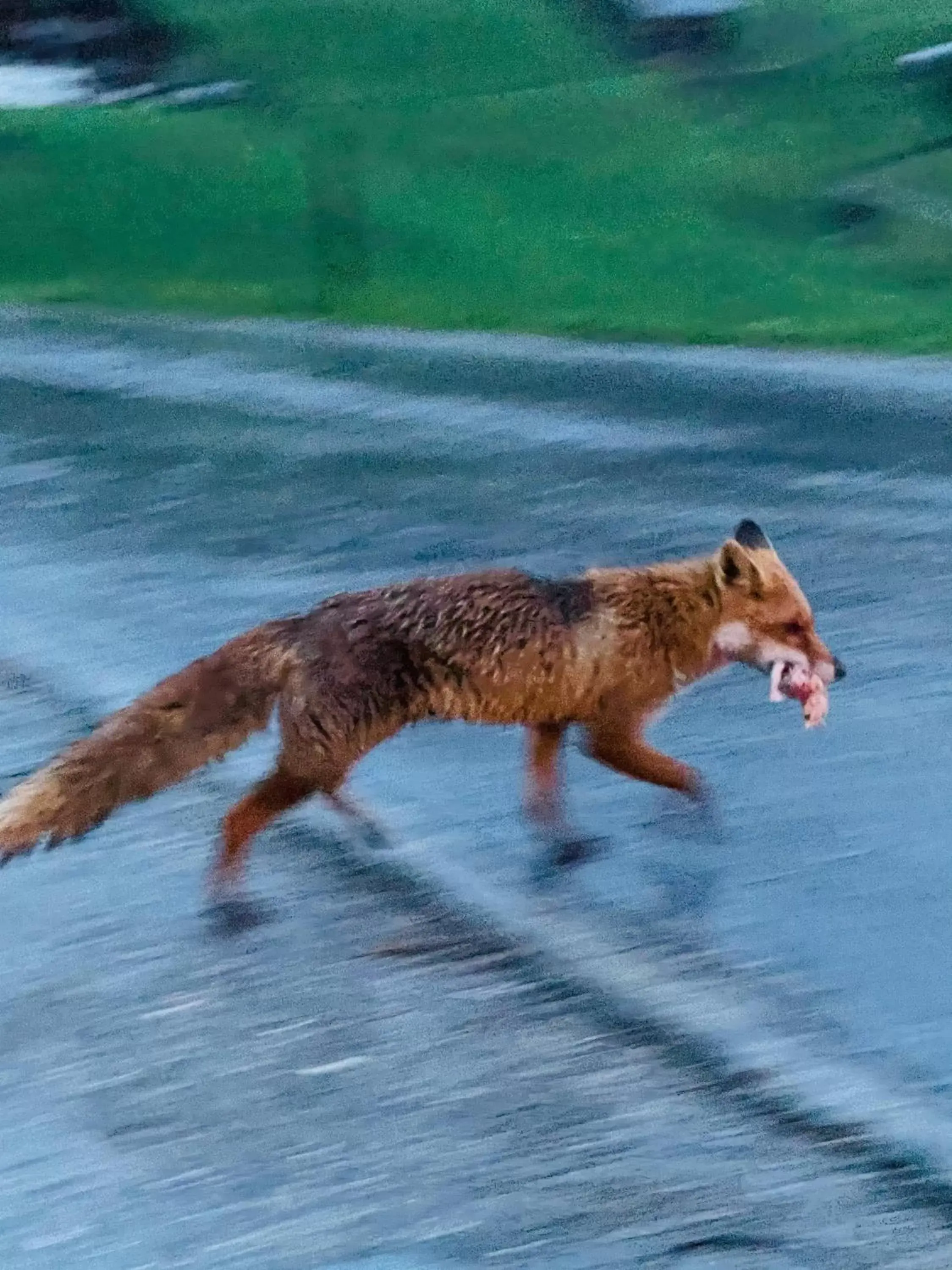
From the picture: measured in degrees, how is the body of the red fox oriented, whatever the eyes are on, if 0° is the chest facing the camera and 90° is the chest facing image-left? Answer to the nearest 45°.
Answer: approximately 270°
